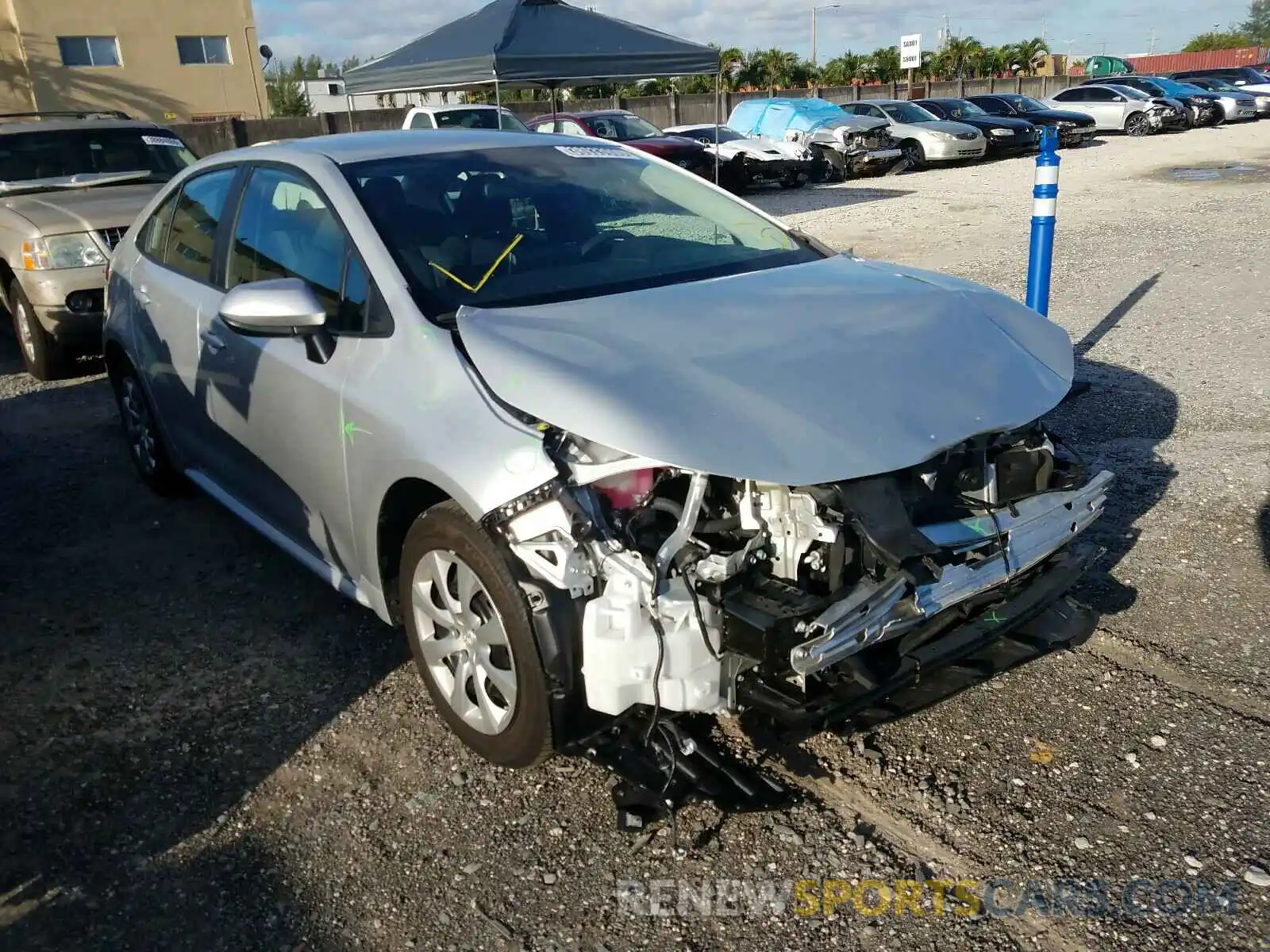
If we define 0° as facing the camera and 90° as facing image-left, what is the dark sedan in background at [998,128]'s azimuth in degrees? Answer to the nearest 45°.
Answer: approximately 315°

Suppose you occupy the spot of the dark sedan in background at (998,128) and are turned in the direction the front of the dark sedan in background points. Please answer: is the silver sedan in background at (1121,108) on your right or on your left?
on your left

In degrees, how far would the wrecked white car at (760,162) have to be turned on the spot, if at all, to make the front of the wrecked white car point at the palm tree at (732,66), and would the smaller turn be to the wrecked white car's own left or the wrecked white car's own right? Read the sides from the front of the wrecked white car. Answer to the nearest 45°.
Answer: approximately 135° to the wrecked white car's own left

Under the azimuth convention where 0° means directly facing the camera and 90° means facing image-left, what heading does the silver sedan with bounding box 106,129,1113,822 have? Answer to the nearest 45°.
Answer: approximately 315°

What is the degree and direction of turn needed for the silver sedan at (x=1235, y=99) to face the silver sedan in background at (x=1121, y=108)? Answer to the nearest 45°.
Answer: approximately 90° to its right

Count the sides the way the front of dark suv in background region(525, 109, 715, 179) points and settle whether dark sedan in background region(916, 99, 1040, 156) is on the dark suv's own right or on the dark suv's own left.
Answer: on the dark suv's own left

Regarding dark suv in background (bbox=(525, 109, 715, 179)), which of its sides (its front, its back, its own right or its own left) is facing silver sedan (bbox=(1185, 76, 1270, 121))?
left

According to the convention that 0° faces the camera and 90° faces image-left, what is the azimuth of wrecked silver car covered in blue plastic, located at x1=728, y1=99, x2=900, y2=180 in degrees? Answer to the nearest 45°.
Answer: approximately 315°

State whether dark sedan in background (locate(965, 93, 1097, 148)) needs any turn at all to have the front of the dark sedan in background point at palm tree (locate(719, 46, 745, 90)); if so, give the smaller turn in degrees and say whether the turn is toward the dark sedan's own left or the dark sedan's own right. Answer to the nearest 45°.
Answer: approximately 180°
